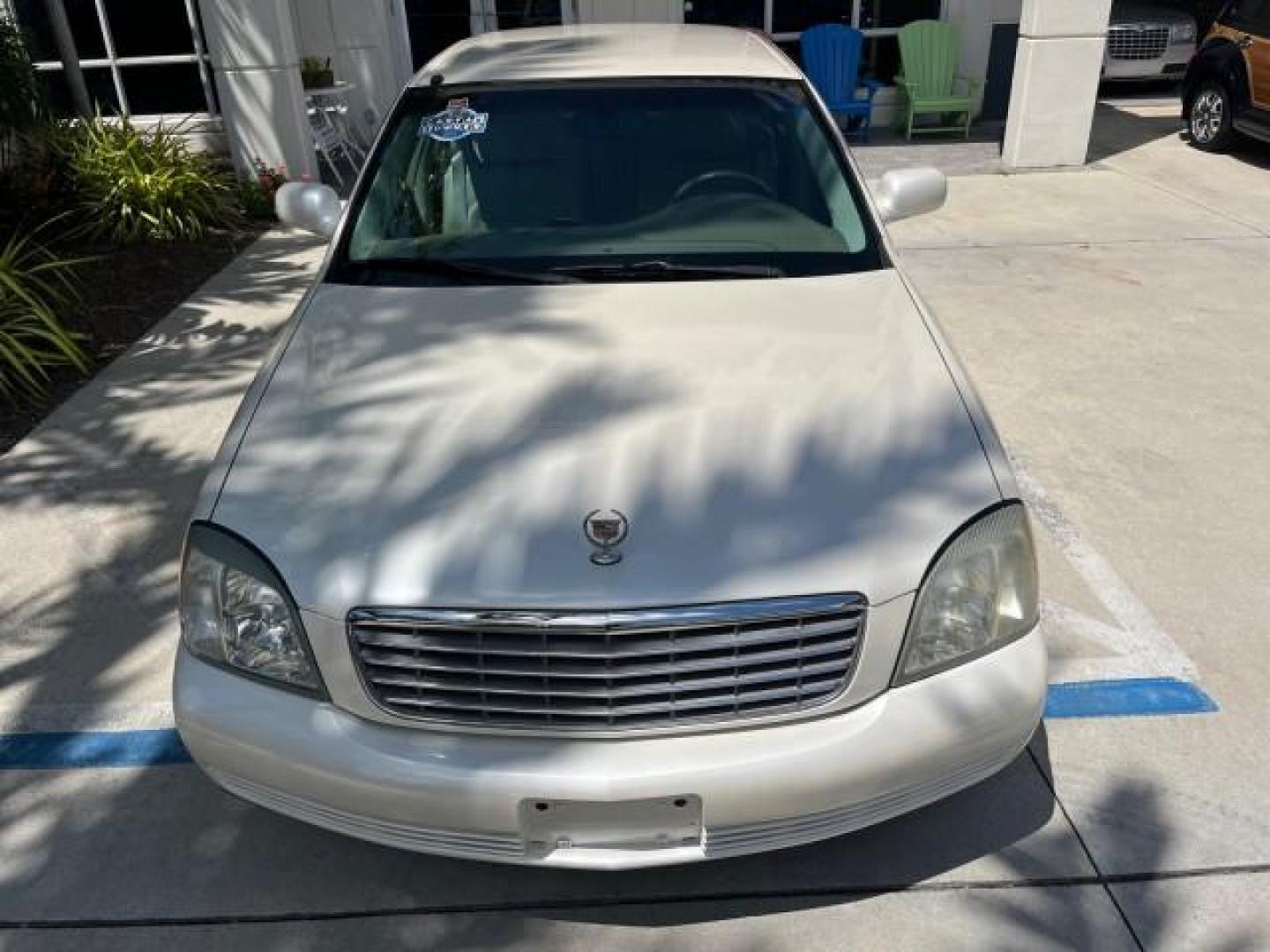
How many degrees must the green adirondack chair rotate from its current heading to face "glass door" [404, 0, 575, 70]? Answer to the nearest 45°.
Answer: approximately 90° to its right

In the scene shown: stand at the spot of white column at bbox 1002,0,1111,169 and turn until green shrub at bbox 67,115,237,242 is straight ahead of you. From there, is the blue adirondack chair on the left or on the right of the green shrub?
right

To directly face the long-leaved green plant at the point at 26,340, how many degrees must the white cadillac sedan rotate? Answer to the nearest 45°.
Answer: approximately 135° to its right

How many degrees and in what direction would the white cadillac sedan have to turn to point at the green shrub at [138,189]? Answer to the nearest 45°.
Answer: approximately 135° to its right

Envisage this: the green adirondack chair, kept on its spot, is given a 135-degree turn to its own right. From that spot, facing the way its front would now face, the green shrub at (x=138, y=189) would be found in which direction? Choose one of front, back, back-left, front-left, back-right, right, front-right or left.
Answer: left

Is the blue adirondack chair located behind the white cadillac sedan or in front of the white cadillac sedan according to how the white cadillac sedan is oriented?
behind

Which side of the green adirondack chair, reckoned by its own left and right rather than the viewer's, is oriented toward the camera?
front

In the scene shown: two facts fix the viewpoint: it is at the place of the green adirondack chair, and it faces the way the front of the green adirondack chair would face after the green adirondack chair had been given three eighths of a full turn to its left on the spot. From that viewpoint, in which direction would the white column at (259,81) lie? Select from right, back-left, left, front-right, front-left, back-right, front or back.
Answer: back

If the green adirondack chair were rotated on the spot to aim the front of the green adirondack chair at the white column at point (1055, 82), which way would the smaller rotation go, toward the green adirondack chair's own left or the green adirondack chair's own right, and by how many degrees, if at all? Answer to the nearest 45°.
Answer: approximately 45° to the green adirondack chair's own left

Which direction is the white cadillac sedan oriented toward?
toward the camera

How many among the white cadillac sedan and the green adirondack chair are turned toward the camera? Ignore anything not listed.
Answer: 2

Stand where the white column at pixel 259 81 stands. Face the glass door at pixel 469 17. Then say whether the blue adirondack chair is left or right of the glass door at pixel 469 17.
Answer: right

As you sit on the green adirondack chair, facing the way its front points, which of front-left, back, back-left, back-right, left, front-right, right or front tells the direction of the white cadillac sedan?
front

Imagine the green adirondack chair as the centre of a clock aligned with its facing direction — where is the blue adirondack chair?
The blue adirondack chair is roughly at 2 o'clock from the green adirondack chair.
